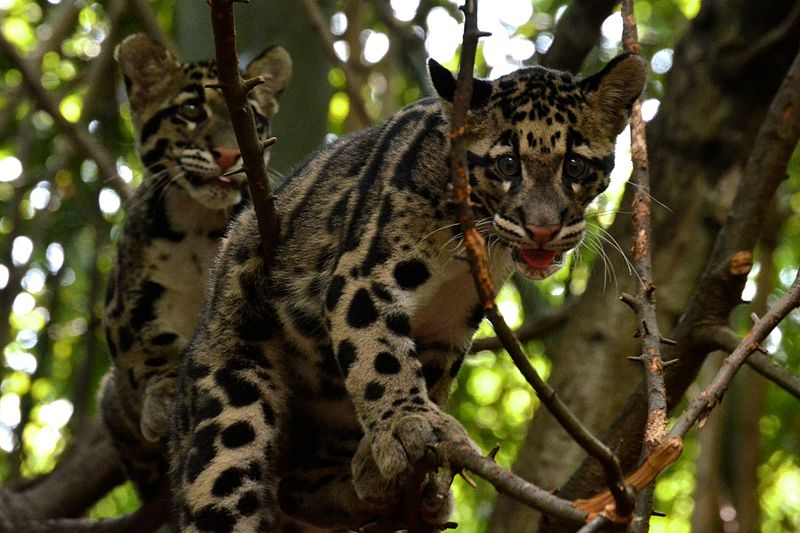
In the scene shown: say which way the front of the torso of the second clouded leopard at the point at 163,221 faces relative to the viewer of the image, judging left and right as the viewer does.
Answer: facing the viewer and to the right of the viewer

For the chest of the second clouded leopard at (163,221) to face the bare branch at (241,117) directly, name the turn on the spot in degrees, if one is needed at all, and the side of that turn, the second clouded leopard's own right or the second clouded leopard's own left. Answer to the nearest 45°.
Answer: approximately 45° to the second clouded leopard's own right

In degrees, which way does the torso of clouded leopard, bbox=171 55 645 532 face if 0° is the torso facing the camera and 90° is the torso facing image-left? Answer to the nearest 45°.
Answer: approximately 315°

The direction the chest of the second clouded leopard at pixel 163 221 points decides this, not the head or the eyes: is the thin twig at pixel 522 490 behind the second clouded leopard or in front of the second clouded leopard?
in front

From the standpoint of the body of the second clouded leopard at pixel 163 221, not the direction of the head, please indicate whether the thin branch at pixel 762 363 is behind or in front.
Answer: in front

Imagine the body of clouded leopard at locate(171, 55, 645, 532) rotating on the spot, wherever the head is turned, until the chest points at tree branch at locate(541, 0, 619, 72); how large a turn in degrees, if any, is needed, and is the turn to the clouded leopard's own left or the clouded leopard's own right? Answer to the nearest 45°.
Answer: approximately 90° to the clouded leopard's own left

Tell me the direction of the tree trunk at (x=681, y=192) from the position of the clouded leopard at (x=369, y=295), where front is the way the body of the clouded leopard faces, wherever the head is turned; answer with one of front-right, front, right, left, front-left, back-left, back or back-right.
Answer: left

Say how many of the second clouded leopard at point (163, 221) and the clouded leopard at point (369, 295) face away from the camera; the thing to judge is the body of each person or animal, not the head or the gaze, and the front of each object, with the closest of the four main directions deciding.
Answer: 0

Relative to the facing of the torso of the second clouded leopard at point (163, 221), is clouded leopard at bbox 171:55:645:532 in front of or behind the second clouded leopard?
in front
